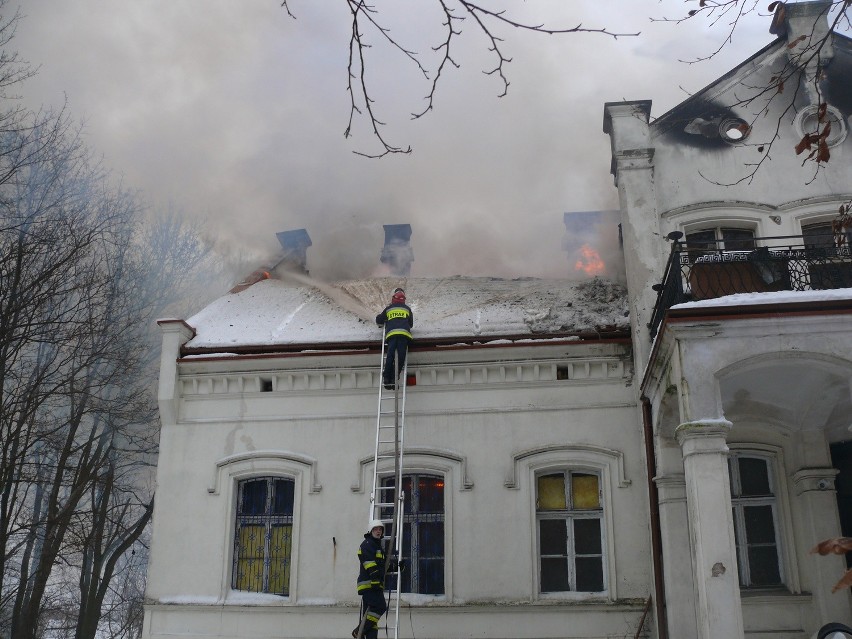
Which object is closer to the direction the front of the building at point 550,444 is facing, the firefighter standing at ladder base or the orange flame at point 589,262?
the firefighter standing at ladder base

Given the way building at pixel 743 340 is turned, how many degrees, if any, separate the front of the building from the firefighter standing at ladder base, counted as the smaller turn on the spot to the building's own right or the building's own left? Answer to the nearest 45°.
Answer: approximately 45° to the building's own right

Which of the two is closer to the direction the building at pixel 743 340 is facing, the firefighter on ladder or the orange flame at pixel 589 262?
the firefighter on ladder

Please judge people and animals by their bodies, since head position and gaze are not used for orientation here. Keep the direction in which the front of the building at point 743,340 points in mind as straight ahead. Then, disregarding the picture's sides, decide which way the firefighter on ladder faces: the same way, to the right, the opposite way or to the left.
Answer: the opposite way

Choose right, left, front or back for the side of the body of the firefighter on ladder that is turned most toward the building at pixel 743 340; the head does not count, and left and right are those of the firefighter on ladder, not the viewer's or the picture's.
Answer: right

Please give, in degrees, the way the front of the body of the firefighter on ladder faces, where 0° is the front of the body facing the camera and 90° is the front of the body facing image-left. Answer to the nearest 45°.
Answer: approximately 180°

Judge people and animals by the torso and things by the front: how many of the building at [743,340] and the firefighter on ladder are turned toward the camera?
1

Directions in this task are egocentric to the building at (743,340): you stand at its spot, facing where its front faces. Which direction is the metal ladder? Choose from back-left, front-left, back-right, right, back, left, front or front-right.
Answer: right

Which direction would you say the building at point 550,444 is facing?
toward the camera

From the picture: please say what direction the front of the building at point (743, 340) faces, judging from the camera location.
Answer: facing the viewer

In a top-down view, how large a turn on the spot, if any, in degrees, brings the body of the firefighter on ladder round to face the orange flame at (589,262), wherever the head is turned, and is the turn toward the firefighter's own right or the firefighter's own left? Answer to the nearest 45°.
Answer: approximately 45° to the firefighter's own right
